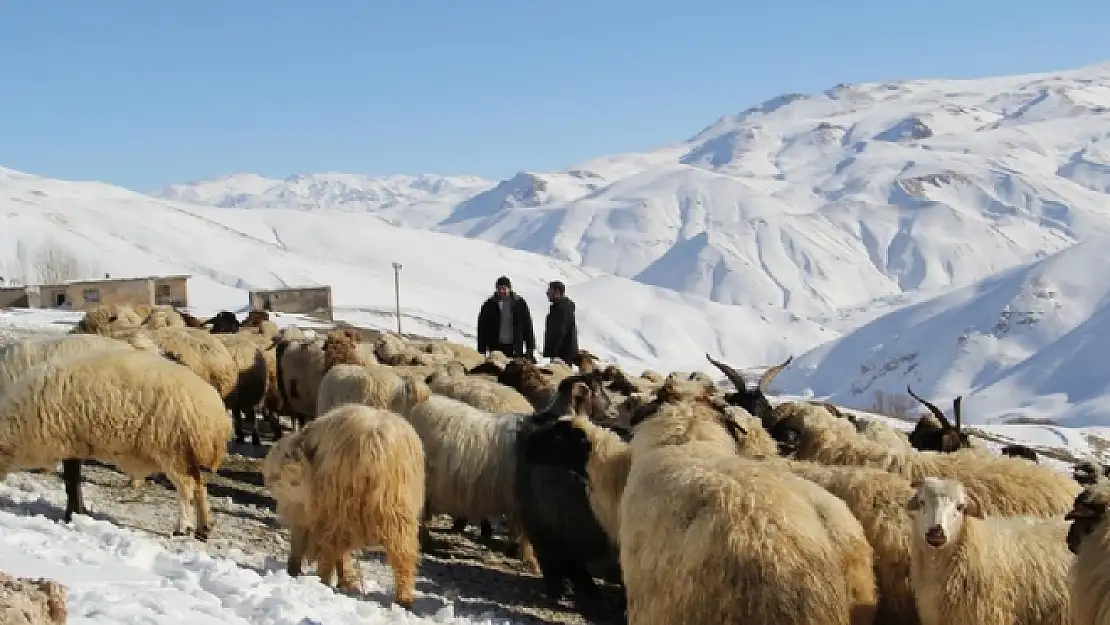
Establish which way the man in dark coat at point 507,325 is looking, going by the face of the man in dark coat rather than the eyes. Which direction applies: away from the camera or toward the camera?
toward the camera

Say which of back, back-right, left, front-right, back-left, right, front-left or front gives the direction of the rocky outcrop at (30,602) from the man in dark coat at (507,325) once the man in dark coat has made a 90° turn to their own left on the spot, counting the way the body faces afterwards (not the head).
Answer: right

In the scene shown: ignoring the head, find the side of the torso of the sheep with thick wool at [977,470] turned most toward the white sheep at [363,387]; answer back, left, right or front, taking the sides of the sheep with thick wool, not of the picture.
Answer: front

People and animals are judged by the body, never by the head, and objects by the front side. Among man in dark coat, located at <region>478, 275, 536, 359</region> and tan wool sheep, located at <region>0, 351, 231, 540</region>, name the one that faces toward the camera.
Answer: the man in dark coat

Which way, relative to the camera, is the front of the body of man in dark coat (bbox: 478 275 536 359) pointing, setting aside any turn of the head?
toward the camera

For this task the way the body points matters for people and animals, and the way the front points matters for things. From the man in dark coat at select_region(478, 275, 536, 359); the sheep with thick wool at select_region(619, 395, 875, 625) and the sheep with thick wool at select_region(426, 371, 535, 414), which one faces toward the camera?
the man in dark coat

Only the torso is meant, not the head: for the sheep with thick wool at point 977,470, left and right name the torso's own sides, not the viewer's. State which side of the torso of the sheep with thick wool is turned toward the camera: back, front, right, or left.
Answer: left

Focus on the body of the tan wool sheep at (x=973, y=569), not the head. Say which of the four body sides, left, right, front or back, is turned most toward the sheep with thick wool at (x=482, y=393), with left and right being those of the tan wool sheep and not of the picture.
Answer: right
